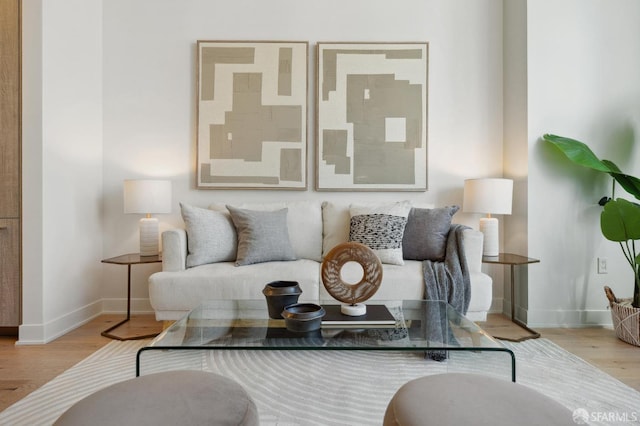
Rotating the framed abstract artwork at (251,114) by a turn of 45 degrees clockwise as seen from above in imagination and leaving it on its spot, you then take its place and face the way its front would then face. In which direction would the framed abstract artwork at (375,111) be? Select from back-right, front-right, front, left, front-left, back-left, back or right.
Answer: back-left

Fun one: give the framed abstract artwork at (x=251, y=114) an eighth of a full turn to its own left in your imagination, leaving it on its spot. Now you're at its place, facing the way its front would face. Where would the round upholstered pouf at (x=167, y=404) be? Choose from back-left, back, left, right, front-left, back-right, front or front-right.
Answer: front-right

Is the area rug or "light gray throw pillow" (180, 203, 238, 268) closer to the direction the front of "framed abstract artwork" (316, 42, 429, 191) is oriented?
the area rug

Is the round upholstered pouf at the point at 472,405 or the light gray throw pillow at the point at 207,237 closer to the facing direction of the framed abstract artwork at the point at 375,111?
the round upholstered pouf

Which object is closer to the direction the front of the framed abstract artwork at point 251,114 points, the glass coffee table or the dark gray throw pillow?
the glass coffee table

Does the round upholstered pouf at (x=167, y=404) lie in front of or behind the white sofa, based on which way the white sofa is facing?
in front

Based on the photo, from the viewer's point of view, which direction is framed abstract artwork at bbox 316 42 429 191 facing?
toward the camera

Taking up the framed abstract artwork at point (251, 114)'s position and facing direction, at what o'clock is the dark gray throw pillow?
The dark gray throw pillow is roughly at 10 o'clock from the framed abstract artwork.

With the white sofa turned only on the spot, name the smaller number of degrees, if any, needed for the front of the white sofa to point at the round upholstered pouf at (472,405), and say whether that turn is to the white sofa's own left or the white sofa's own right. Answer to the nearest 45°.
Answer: approximately 45° to the white sofa's own left

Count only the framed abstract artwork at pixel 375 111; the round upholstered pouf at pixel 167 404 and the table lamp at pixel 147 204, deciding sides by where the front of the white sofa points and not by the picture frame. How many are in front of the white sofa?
1

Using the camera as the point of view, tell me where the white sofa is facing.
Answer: facing the viewer

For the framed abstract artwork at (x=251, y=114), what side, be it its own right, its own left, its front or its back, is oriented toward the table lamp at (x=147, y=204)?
right

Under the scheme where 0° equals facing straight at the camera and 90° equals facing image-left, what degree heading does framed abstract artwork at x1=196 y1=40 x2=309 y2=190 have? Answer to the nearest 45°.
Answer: approximately 0°

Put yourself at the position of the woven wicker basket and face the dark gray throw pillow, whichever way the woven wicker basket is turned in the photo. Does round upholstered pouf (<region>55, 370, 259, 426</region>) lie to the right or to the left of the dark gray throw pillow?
left
